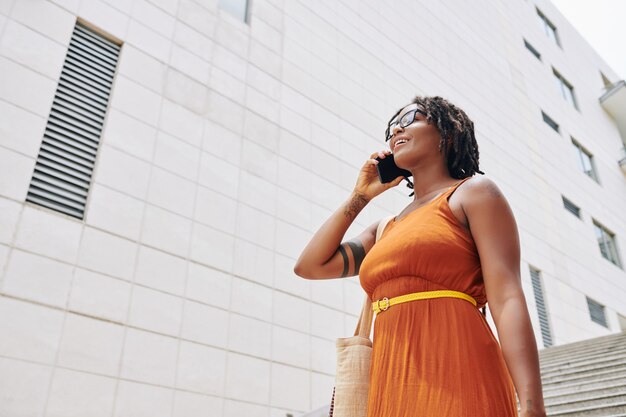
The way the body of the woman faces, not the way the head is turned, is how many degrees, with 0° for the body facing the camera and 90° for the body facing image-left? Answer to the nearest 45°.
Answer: approximately 45°

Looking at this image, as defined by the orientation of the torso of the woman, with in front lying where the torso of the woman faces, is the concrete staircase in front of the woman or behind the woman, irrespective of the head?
behind
